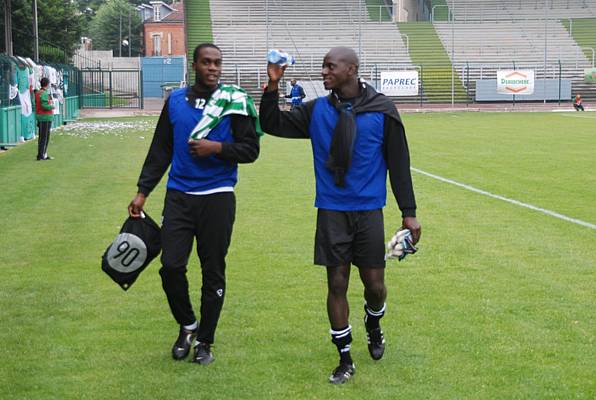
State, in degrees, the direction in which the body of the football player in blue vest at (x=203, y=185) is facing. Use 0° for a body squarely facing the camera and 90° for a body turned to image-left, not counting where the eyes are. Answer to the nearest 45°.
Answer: approximately 0°

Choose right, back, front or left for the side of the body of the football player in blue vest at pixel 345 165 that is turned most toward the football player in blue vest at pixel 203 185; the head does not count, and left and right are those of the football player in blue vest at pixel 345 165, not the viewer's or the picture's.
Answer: right

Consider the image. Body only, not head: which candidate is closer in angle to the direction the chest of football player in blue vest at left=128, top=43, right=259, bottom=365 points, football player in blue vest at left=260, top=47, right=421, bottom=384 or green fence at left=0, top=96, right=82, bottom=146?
the football player in blue vest

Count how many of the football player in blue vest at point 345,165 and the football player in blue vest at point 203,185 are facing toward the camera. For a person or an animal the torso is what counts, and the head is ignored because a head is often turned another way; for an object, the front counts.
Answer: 2

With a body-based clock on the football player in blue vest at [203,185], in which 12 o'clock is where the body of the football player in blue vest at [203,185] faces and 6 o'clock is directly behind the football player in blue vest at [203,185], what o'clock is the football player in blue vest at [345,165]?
the football player in blue vest at [345,165] is roughly at 10 o'clock from the football player in blue vest at [203,185].

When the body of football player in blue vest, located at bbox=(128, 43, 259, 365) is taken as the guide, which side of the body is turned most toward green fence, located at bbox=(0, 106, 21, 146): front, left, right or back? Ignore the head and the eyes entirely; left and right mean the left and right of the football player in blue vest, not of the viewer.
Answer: back

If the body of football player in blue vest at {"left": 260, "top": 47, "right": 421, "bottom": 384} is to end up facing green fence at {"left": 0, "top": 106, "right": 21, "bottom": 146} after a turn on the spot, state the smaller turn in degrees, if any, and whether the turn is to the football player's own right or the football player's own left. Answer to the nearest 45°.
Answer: approximately 180°

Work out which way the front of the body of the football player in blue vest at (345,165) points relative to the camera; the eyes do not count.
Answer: toward the camera

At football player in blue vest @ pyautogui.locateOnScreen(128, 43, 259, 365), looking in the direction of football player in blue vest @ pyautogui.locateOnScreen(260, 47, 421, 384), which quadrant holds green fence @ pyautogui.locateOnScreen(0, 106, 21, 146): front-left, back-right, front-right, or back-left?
back-left

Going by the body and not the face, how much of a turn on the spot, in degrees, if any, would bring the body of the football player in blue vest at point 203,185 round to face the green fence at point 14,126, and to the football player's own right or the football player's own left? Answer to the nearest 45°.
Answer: approximately 180°
